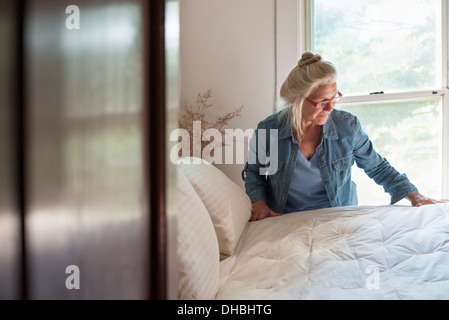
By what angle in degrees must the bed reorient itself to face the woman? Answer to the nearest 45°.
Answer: approximately 90° to its left

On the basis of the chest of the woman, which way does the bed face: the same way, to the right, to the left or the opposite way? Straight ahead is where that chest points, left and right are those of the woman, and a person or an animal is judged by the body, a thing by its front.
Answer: to the left

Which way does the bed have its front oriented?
to the viewer's right

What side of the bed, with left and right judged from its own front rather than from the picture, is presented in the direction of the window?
left

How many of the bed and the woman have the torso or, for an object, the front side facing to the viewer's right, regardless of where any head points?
1

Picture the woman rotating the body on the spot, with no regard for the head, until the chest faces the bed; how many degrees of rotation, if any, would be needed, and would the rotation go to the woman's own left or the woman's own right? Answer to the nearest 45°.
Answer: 0° — they already face it

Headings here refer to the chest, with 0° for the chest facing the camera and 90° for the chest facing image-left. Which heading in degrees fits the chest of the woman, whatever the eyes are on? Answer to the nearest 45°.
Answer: approximately 0°

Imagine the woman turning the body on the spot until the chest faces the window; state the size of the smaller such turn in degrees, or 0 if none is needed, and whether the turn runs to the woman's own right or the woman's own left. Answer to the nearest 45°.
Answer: approximately 135° to the woman's own left
